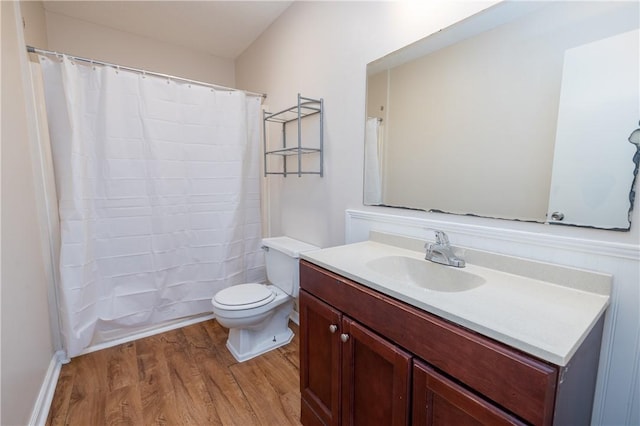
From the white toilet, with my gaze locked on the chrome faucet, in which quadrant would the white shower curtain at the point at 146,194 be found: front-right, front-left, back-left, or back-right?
back-right

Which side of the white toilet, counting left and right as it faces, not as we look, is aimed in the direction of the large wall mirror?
left

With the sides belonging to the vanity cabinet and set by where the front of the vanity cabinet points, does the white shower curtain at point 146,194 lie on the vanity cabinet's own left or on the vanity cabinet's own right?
on the vanity cabinet's own right

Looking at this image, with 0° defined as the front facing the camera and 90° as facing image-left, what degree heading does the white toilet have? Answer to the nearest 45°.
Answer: approximately 45°

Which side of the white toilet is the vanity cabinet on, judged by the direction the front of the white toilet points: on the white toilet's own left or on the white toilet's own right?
on the white toilet's own left

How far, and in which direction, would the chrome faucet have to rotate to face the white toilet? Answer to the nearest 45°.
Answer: approximately 45° to its right

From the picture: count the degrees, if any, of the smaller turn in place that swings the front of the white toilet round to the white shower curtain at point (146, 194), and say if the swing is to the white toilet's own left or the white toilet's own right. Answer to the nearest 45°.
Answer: approximately 90° to the white toilet's own right
